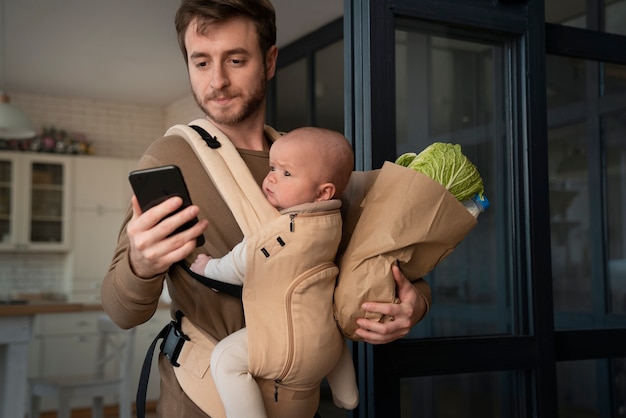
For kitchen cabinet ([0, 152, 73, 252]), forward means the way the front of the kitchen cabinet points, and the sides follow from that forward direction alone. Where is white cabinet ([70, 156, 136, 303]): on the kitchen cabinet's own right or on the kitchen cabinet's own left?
on the kitchen cabinet's own left

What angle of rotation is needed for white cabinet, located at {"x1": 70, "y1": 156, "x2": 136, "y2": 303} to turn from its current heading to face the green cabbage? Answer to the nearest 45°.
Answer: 0° — it already faces it

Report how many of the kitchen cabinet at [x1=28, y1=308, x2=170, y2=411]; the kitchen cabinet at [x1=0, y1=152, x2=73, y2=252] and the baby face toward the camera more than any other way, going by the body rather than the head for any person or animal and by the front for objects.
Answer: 2

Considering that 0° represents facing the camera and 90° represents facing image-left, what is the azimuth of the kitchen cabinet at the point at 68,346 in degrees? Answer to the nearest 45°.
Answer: approximately 0°

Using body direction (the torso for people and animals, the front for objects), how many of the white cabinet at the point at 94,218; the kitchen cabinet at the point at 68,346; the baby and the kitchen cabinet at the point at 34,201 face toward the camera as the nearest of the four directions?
3
